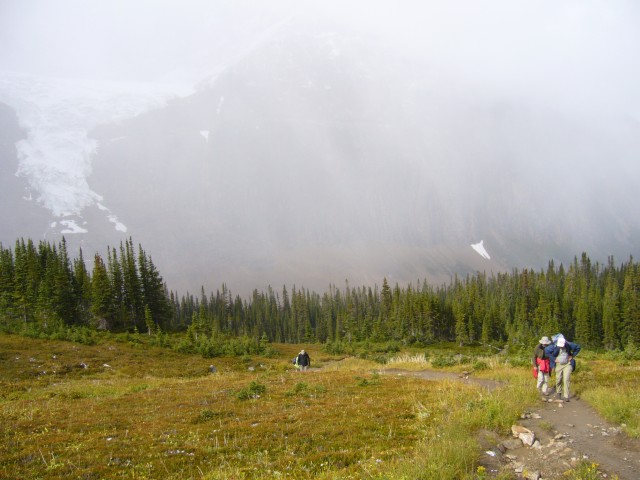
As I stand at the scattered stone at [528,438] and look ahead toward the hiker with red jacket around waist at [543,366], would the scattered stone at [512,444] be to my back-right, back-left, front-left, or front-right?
back-left

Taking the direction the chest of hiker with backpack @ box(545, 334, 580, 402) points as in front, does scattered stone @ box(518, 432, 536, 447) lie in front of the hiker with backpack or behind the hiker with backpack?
in front

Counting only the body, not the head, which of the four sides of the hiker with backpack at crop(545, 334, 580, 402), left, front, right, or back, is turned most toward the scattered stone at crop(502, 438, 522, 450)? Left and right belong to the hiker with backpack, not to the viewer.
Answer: front

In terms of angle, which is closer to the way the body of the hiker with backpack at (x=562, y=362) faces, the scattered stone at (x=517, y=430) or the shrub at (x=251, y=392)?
the scattered stone

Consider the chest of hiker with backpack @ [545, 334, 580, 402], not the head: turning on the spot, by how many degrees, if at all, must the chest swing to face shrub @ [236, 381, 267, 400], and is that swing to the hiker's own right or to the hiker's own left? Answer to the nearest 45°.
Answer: approximately 90° to the hiker's own right
